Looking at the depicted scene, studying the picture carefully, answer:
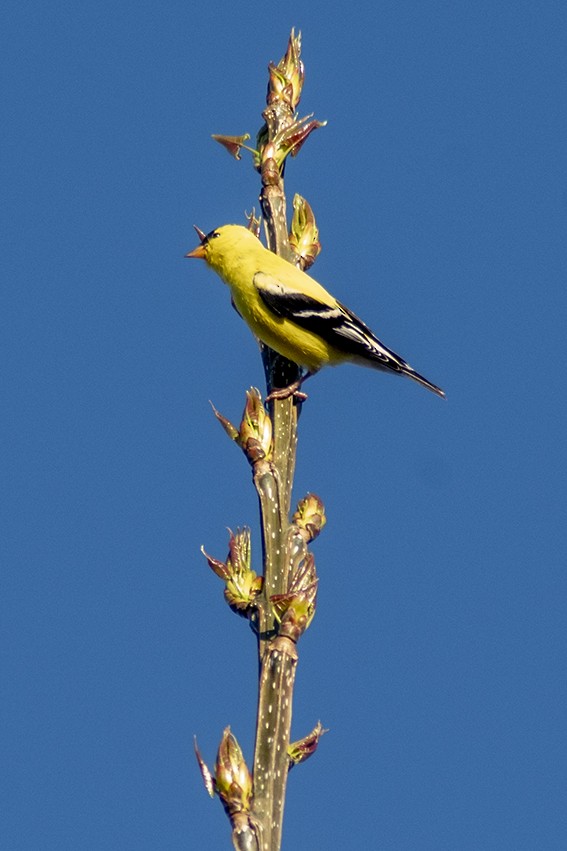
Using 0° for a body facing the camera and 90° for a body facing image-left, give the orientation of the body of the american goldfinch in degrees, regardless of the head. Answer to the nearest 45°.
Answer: approximately 90°
